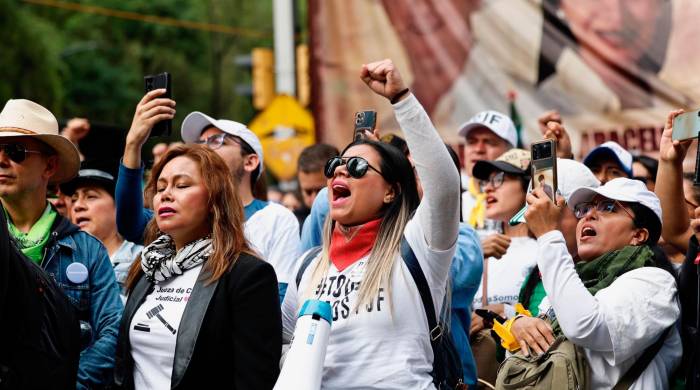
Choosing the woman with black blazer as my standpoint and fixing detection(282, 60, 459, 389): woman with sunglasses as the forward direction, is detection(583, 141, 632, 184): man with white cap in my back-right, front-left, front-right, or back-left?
front-left

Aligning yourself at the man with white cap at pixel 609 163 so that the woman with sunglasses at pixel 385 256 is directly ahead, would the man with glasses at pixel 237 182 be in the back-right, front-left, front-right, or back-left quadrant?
front-right

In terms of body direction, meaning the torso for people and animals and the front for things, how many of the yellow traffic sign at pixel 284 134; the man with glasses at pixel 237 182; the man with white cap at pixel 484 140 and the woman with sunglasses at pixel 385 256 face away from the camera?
0

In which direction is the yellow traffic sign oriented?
toward the camera

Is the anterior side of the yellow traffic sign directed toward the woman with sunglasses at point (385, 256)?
yes

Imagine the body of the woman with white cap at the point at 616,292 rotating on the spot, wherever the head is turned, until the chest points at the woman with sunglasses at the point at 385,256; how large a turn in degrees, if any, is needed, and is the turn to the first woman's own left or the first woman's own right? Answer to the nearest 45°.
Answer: approximately 45° to the first woman's own right

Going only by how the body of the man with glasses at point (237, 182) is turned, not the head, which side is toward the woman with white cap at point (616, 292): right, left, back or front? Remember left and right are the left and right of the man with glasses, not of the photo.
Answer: left

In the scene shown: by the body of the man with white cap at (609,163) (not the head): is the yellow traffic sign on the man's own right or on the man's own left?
on the man's own right

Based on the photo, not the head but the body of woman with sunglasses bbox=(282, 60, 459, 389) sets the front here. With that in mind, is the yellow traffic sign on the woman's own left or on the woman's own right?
on the woman's own right

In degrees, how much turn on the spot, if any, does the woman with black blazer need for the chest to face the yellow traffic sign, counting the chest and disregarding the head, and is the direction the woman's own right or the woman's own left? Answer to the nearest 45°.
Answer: approximately 135° to the woman's own right

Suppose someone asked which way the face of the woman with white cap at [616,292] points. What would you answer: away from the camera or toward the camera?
toward the camera

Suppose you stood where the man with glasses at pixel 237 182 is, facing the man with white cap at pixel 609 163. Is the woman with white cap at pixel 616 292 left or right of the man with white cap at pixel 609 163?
right
